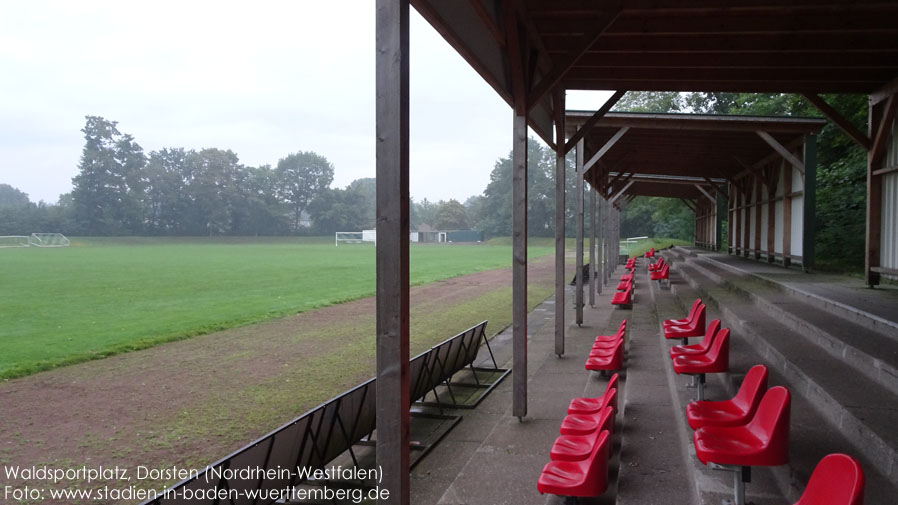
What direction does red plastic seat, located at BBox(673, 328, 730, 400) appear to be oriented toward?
to the viewer's left

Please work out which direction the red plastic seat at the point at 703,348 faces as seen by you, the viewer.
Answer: facing to the left of the viewer

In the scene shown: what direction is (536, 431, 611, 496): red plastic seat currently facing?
to the viewer's left

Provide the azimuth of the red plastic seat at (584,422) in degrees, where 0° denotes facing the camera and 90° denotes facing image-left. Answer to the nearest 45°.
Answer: approximately 90°

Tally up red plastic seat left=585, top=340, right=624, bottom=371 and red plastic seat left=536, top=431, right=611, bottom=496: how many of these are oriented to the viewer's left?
2

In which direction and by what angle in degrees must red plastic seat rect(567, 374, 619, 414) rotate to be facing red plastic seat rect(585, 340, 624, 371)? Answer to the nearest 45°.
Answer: approximately 90° to its right

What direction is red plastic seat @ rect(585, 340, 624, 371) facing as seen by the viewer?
to the viewer's left

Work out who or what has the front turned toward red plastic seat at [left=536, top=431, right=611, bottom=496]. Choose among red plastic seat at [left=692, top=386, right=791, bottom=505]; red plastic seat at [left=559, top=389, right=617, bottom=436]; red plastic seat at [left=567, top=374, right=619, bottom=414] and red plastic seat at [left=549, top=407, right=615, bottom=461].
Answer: red plastic seat at [left=692, top=386, right=791, bottom=505]

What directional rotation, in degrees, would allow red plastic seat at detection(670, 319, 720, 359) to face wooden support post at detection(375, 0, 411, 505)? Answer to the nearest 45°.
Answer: approximately 45° to its left

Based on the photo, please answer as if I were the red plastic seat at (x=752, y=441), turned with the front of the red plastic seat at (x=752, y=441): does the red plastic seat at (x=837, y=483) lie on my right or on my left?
on my left

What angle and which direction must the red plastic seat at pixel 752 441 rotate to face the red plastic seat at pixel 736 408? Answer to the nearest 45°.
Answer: approximately 90° to its right

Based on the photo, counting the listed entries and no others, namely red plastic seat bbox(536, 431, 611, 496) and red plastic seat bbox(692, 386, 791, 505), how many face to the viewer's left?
2

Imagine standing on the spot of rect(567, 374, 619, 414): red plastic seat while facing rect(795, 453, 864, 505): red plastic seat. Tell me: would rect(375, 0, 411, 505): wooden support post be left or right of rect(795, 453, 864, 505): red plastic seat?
right

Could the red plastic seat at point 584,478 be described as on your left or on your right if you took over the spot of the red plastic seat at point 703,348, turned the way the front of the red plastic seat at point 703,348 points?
on your left

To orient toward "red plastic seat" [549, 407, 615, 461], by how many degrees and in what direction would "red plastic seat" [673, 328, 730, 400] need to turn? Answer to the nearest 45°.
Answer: approximately 45° to its left

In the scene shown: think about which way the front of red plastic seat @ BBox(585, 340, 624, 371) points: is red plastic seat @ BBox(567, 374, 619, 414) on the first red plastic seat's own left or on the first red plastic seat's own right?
on the first red plastic seat's own left

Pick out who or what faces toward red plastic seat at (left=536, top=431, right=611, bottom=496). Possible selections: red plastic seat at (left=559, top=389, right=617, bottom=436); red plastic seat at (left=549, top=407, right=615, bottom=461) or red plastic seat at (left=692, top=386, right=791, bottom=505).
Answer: red plastic seat at (left=692, top=386, right=791, bottom=505)

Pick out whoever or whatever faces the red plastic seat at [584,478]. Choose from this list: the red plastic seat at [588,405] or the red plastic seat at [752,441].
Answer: the red plastic seat at [752,441]

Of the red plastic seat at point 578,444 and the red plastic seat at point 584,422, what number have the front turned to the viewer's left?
2

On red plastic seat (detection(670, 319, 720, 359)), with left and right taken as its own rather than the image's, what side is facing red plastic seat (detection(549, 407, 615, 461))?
left

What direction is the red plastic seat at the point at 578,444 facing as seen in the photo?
to the viewer's left
